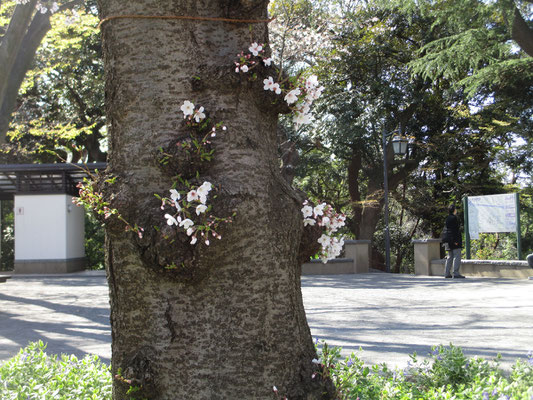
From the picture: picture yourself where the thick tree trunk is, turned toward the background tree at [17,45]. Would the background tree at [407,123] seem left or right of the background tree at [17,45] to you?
right

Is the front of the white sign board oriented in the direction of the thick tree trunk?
yes

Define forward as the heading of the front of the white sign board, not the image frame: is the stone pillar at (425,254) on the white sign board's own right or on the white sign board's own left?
on the white sign board's own right

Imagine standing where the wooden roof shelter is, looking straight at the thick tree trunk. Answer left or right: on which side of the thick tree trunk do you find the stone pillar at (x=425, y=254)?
left

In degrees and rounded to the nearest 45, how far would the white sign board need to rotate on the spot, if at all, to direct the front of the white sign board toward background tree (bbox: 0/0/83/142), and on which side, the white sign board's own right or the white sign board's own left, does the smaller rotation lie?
approximately 45° to the white sign board's own right

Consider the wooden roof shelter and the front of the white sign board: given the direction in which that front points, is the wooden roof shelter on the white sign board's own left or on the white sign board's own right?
on the white sign board's own right

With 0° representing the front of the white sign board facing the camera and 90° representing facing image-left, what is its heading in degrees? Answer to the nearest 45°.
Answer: approximately 0°

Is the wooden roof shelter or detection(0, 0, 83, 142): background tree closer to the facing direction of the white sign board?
the background tree
